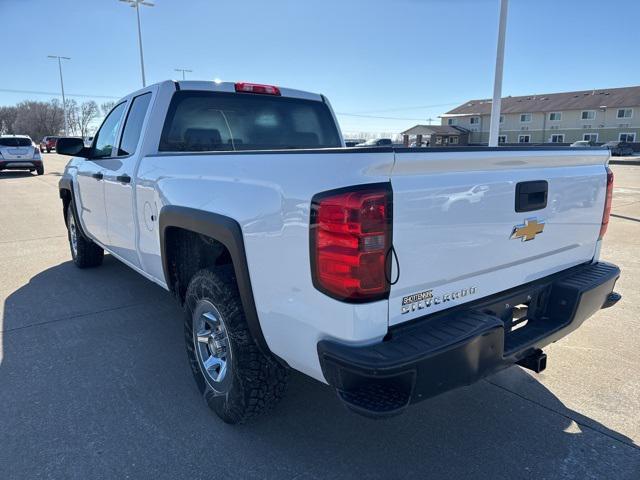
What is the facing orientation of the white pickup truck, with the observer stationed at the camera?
facing away from the viewer and to the left of the viewer

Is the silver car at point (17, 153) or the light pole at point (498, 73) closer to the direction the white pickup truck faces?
the silver car

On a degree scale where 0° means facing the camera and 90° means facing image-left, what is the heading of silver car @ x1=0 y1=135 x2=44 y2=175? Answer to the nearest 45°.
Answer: approximately 180°

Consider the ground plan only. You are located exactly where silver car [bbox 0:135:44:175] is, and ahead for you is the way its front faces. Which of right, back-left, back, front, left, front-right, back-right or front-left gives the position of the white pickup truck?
back

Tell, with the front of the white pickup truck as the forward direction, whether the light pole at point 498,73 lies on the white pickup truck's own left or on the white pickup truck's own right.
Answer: on the white pickup truck's own right

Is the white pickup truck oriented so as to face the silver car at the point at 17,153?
yes
